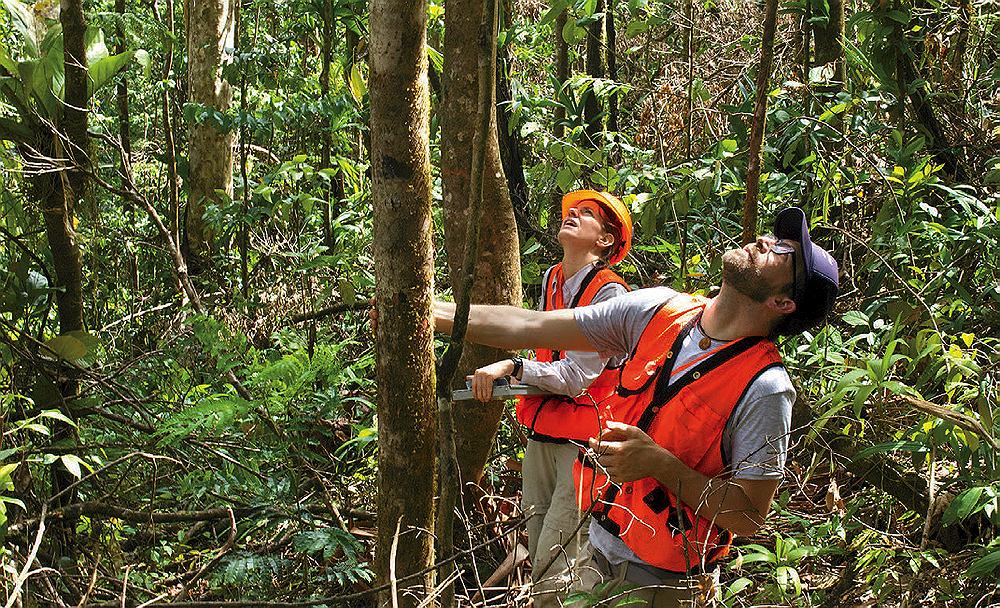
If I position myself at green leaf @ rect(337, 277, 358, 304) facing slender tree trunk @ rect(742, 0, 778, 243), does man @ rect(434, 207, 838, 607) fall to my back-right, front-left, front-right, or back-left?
front-right

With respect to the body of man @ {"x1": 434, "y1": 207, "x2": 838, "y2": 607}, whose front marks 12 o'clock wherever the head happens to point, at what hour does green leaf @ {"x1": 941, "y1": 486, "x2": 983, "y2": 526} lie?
The green leaf is roughly at 7 o'clock from the man.

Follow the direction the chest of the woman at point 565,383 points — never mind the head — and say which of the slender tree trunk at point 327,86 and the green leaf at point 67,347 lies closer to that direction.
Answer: the green leaf

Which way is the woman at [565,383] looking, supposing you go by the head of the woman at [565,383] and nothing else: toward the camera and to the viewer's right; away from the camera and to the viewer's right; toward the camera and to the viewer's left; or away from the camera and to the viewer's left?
toward the camera and to the viewer's left

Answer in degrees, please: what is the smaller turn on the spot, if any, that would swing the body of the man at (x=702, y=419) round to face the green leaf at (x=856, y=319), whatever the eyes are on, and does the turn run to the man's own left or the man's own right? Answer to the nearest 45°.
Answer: approximately 180°

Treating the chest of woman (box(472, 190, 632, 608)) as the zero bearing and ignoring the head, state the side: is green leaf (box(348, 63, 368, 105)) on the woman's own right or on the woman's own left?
on the woman's own right

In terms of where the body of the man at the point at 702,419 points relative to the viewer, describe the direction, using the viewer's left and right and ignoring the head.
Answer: facing the viewer and to the left of the viewer

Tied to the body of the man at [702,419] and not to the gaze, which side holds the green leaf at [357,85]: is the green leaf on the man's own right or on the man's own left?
on the man's own right

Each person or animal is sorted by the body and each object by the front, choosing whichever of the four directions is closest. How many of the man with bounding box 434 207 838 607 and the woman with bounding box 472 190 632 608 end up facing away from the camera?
0

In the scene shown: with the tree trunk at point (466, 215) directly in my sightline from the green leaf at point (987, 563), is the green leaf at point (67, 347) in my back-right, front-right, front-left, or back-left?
front-left

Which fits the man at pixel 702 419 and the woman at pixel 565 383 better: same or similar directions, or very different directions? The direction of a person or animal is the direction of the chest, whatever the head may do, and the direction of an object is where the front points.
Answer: same or similar directions
